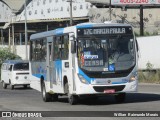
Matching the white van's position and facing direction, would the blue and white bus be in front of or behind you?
in front

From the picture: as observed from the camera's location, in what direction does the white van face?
facing the viewer and to the right of the viewer
